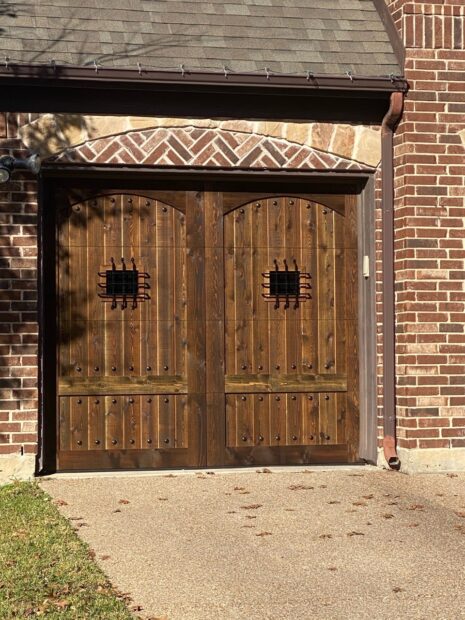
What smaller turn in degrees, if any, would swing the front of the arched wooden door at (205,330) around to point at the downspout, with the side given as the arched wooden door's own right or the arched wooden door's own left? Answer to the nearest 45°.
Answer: approximately 90° to the arched wooden door's own left

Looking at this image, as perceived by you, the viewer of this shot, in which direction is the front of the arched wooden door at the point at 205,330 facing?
facing the viewer

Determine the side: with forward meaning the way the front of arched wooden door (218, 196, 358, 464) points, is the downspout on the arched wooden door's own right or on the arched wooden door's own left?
on the arched wooden door's own left

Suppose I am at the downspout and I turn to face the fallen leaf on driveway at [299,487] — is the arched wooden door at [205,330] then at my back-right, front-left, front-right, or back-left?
front-right

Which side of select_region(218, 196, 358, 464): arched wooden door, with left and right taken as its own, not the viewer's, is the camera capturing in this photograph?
front

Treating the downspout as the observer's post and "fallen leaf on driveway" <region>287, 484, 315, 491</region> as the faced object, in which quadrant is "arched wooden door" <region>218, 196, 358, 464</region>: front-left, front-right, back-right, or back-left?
front-right
